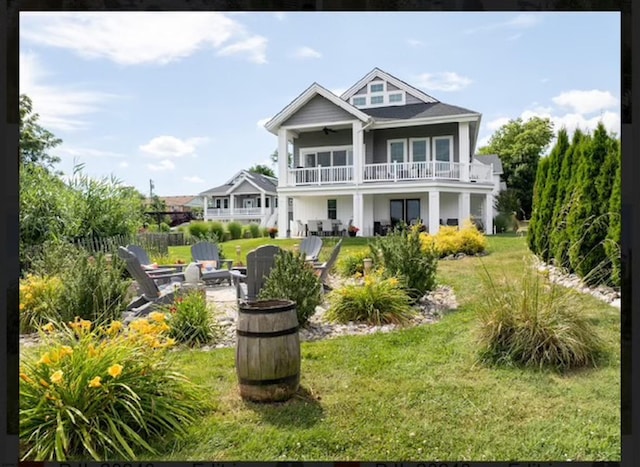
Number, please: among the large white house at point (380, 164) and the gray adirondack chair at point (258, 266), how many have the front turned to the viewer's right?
0

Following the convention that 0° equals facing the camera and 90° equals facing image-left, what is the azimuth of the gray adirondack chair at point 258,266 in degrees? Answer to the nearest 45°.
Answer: approximately 135°

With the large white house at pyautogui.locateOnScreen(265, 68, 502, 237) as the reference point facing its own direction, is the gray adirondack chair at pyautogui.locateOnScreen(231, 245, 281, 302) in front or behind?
in front

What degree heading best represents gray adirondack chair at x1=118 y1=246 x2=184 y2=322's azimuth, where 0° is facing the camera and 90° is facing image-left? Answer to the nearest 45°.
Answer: approximately 270°

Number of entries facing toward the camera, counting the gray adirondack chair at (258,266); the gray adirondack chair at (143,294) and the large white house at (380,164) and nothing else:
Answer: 1

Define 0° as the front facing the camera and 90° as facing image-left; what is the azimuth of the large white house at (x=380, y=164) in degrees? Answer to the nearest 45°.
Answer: approximately 0°

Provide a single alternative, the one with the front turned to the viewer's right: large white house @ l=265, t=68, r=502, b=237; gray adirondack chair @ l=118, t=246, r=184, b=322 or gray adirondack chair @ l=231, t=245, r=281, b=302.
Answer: gray adirondack chair @ l=118, t=246, r=184, b=322
